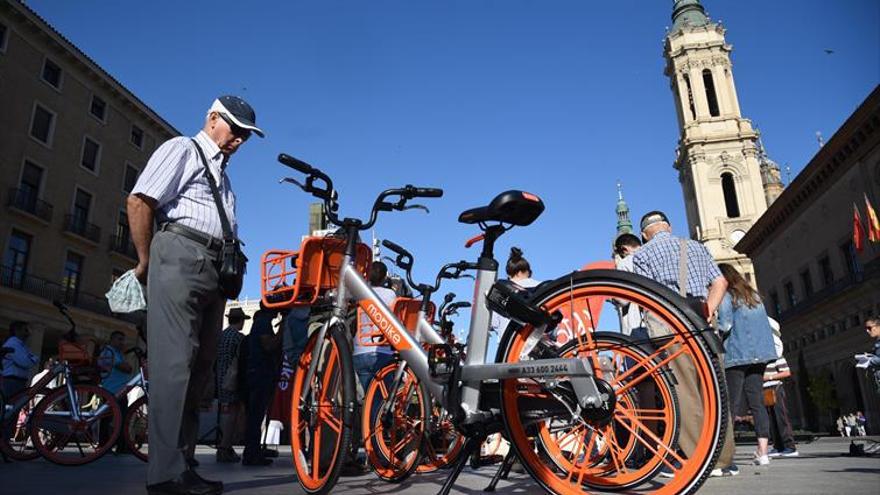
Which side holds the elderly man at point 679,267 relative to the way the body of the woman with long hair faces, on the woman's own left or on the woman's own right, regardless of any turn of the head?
on the woman's own left

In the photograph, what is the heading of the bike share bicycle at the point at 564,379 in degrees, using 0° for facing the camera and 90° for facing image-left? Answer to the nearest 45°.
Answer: approximately 135°

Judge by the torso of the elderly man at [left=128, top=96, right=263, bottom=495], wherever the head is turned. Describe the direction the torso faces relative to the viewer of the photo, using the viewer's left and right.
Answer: facing to the right of the viewer

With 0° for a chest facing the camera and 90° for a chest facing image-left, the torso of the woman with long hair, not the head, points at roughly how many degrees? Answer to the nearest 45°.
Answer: approximately 135°

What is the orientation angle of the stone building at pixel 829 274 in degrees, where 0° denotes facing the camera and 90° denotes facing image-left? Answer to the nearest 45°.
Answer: approximately 45°

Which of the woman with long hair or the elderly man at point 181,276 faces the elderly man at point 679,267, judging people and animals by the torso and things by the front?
the elderly man at point 181,276

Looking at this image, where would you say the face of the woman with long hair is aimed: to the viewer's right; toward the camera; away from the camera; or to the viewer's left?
away from the camera
